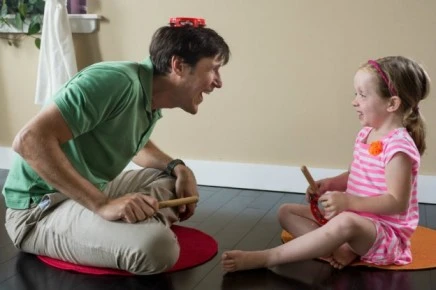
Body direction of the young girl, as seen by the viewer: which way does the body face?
to the viewer's left

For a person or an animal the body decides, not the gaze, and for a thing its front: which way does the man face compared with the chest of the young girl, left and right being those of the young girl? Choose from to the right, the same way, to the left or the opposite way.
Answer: the opposite way

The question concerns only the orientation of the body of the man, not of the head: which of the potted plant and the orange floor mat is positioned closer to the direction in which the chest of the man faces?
the orange floor mat

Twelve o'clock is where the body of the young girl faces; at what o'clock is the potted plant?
The potted plant is roughly at 1 o'clock from the young girl.

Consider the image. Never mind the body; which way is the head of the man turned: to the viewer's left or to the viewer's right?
to the viewer's right

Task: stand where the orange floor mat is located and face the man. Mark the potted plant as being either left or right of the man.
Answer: right

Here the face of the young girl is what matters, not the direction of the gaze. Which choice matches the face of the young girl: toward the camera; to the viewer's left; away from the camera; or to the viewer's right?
to the viewer's left

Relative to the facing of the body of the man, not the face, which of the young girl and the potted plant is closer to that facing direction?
the young girl

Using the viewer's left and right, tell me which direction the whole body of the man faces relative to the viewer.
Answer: facing to the right of the viewer

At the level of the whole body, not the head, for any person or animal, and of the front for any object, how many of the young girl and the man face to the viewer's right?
1

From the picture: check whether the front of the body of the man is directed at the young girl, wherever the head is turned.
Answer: yes

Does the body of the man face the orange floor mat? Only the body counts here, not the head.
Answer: yes
